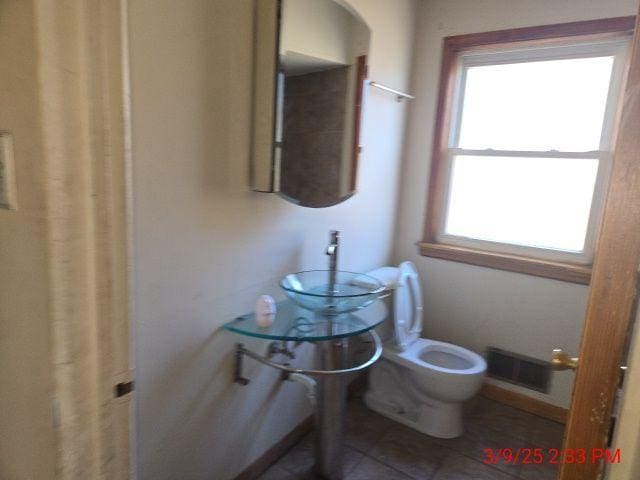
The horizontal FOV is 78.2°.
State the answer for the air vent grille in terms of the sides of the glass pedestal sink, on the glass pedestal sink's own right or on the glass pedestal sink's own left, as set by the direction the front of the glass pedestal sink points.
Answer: on the glass pedestal sink's own left

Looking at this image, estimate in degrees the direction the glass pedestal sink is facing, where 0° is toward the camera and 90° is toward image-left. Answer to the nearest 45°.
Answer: approximately 315°

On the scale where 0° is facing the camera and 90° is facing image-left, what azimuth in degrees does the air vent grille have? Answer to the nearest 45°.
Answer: approximately 45°

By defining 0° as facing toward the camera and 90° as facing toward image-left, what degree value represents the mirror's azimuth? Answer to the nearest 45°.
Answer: approximately 315°
